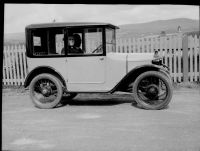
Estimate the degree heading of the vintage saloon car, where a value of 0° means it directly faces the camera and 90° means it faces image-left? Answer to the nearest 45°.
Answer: approximately 270°
